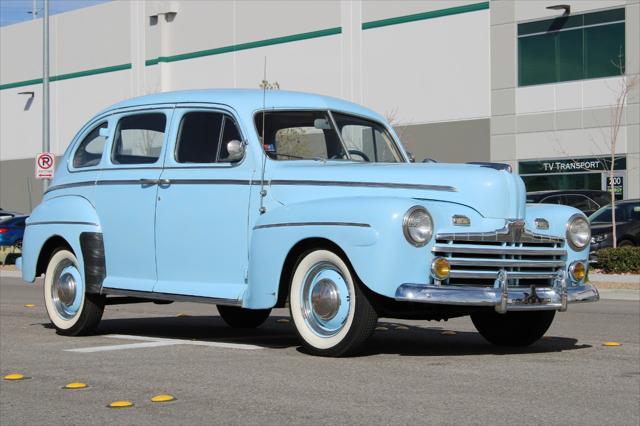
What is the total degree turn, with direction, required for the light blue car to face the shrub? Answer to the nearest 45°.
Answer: approximately 90° to its left

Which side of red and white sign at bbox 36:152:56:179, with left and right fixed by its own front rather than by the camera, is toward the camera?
front

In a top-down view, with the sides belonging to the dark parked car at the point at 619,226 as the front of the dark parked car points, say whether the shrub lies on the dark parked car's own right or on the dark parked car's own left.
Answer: on the dark parked car's own left

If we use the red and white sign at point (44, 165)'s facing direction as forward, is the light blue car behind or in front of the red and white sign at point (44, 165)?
in front

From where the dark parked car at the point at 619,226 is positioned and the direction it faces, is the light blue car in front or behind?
in front

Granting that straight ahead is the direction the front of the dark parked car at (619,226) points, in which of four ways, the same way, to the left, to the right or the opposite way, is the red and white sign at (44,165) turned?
to the left

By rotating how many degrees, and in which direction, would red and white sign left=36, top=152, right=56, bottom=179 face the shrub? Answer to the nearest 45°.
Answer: approximately 45° to its left

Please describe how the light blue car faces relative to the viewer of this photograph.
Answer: facing the viewer and to the right of the viewer

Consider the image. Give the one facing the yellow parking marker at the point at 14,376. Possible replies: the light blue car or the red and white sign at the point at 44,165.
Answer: the red and white sign

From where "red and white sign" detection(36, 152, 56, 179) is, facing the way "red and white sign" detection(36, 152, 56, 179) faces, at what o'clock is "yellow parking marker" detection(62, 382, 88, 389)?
The yellow parking marker is roughly at 12 o'clock from the red and white sign.

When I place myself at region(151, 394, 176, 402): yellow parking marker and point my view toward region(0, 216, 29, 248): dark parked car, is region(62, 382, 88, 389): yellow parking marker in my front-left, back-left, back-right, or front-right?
front-left

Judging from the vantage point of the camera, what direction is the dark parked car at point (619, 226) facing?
facing the viewer and to the left of the viewer

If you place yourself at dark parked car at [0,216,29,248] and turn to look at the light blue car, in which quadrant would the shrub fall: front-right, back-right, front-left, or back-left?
front-left

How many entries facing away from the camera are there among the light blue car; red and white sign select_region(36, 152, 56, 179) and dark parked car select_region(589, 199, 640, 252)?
0

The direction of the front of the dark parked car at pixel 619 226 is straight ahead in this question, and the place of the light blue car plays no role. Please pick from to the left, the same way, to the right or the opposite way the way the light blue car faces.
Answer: to the left
